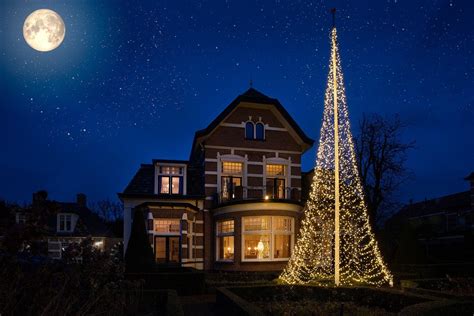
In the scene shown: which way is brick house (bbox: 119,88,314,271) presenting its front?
toward the camera

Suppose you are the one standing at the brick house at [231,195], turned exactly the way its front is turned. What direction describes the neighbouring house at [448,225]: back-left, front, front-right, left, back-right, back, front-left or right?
back-left
